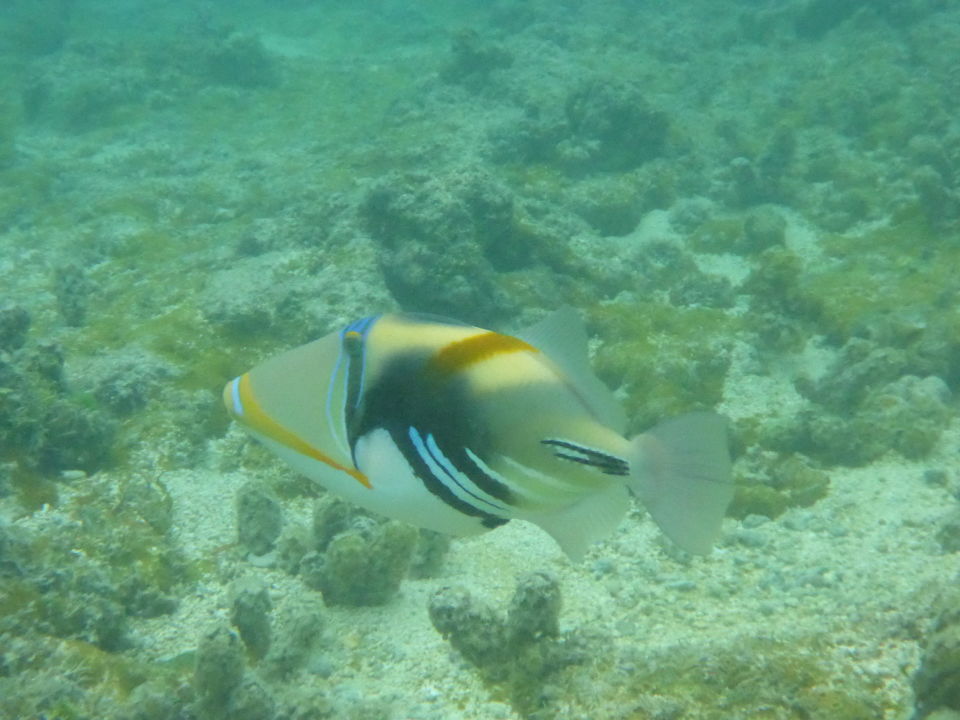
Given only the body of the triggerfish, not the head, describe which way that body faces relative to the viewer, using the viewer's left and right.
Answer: facing to the left of the viewer
